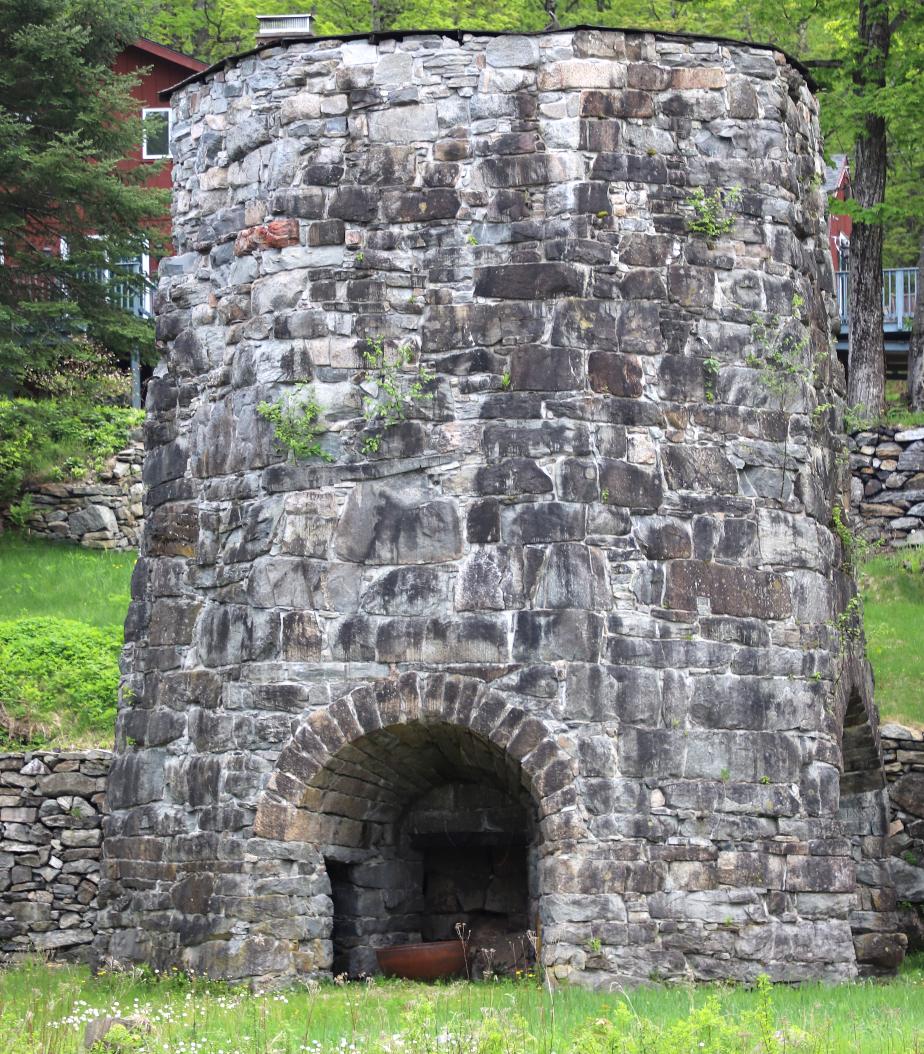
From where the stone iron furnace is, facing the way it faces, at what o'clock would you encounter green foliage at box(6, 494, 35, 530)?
The green foliage is roughly at 5 o'clock from the stone iron furnace.

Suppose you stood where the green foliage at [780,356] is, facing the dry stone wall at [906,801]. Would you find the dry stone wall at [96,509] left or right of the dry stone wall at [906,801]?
left

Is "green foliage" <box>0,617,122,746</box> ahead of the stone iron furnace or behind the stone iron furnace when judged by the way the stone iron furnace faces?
behind

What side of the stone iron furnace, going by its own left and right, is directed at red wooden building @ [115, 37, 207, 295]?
back

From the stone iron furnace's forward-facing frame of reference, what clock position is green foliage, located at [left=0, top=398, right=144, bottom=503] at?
The green foliage is roughly at 5 o'clock from the stone iron furnace.

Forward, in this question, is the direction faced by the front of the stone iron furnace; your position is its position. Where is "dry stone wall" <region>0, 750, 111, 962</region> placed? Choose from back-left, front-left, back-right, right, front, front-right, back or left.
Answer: back-right

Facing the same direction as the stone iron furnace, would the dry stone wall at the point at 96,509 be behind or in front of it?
behind

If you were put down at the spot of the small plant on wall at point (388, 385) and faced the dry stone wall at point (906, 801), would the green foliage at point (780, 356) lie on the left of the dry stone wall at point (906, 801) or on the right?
right

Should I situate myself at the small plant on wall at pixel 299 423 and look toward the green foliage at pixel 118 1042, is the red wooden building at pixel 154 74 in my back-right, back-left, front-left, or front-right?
back-right

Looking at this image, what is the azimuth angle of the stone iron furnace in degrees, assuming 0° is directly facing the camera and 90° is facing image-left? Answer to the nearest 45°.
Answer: approximately 0°

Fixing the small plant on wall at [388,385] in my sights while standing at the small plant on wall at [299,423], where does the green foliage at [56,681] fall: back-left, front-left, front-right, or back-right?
back-left

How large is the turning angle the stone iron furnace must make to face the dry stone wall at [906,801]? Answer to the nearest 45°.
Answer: approximately 135° to its left

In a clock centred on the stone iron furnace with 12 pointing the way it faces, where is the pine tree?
The pine tree is roughly at 5 o'clock from the stone iron furnace.
